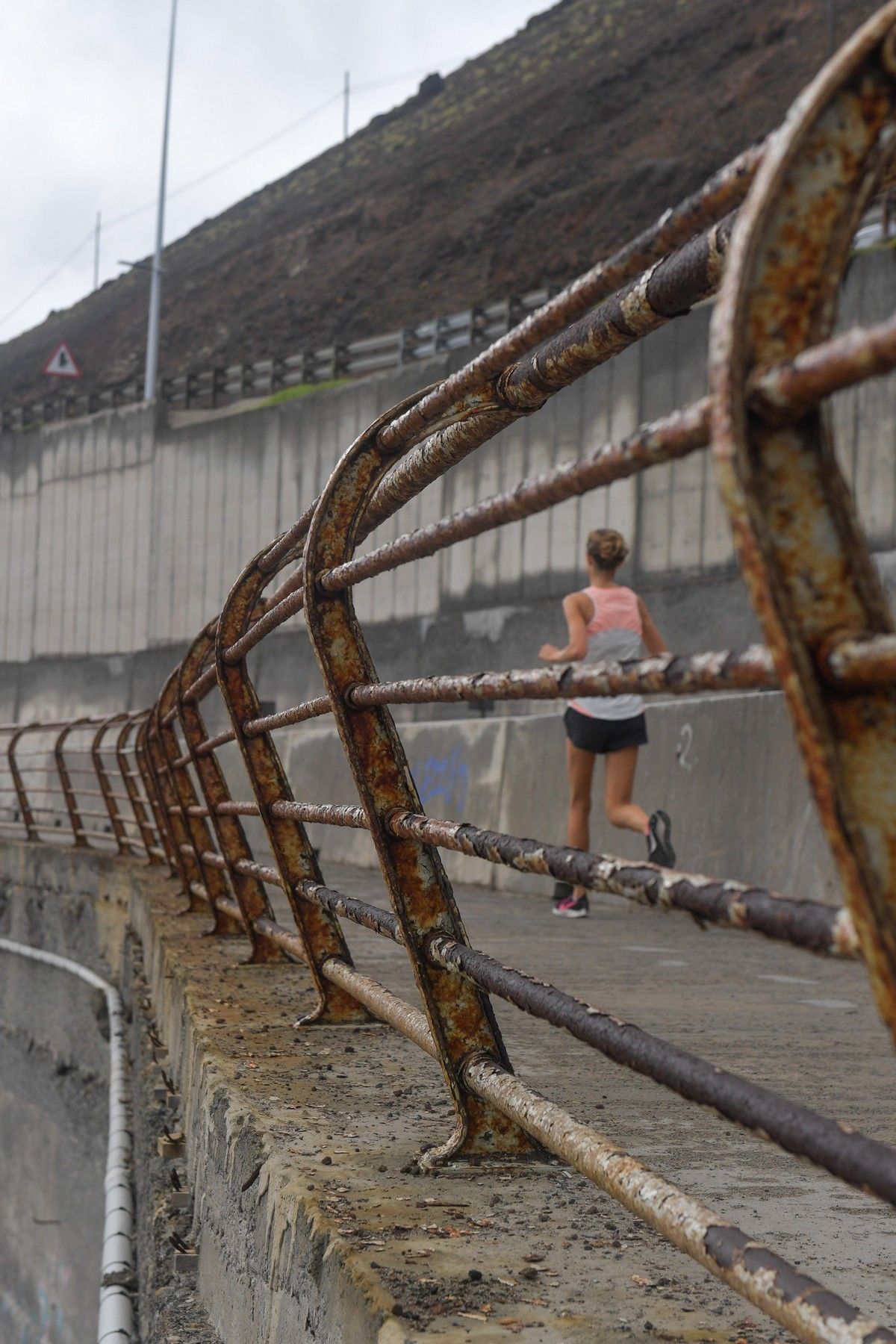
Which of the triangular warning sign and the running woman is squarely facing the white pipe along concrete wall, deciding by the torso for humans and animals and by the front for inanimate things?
the triangular warning sign

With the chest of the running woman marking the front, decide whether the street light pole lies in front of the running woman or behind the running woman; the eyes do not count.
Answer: in front

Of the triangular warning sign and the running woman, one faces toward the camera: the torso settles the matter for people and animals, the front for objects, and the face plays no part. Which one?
the triangular warning sign

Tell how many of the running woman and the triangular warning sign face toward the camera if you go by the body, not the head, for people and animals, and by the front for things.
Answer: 1

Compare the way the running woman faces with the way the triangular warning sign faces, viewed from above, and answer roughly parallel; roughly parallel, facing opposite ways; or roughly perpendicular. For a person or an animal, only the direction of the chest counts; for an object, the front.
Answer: roughly parallel, facing opposite ways

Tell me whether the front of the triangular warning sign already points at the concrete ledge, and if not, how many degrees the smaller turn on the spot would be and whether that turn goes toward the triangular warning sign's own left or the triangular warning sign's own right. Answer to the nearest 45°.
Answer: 0° — it already faces it

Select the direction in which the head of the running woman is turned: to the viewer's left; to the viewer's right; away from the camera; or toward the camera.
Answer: away from the camera

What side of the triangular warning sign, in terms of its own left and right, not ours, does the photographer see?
front

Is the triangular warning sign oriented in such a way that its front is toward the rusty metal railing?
yes

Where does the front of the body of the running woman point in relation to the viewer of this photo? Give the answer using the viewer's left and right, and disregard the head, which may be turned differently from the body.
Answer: facing away from the viewer and to the left of the viewer

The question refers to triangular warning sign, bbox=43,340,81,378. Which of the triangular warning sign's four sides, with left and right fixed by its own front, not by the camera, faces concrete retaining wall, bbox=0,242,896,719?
front

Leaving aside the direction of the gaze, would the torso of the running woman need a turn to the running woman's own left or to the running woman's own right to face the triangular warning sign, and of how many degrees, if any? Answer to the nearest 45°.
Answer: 0° — they already face it

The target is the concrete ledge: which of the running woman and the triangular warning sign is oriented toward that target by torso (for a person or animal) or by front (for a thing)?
the triangular warning sign

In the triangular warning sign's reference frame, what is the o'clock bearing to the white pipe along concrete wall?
The white pipe along concrete wall is roughly at 12 o'clock from the triangular warning sign.
